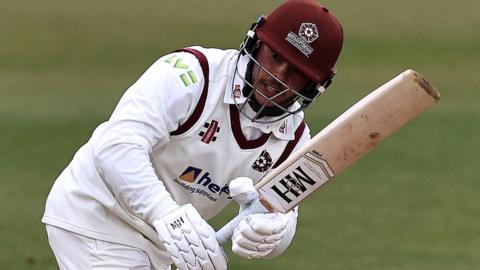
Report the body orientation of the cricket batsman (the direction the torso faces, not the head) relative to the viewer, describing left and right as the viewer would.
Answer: facing the viewer and to the right of the viewer
